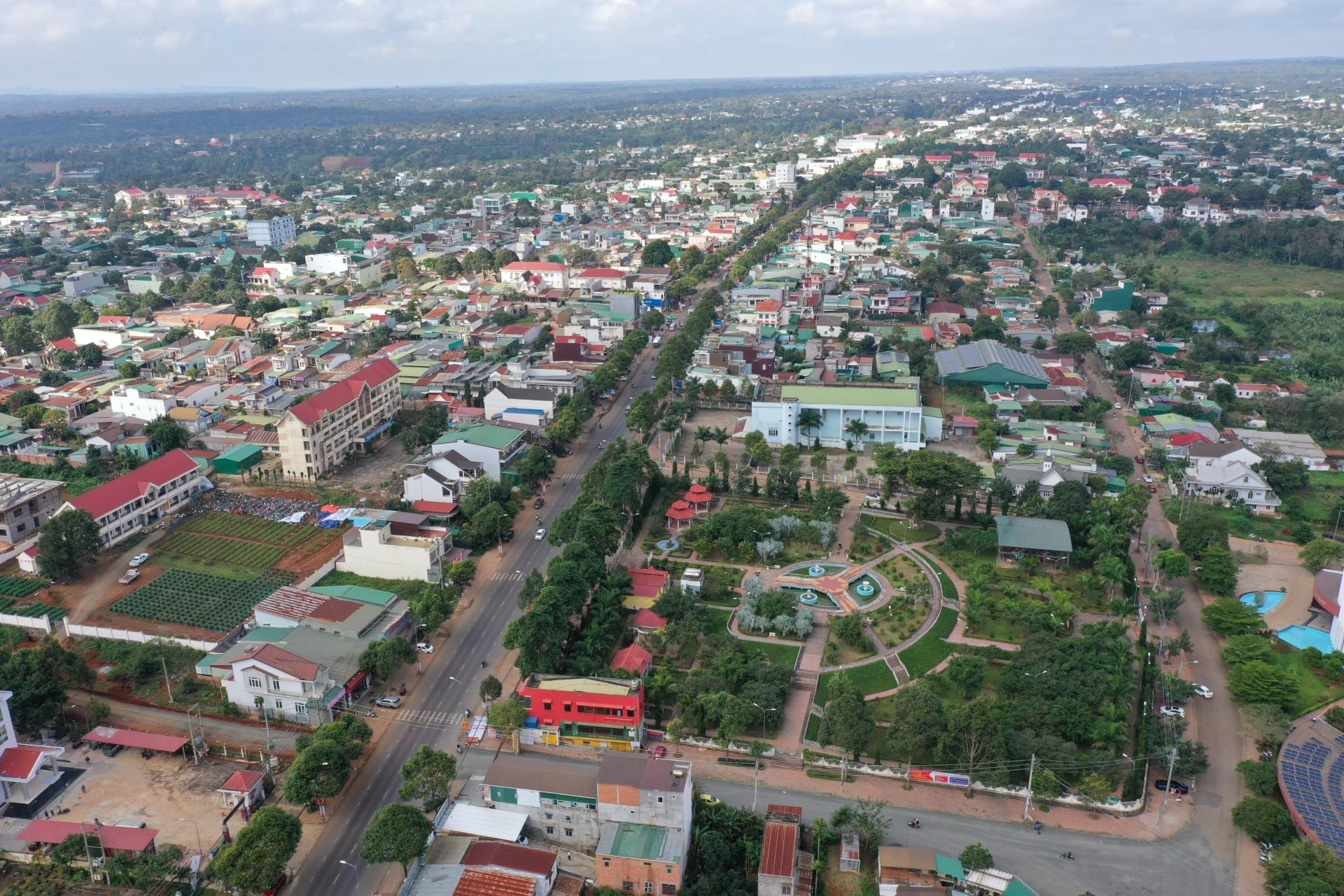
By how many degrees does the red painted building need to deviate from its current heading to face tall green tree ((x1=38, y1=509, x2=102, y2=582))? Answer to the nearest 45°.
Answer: approximately 135° to its right

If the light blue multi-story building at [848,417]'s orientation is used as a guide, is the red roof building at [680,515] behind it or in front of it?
in front

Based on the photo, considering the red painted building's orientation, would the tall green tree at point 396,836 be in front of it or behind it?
in front

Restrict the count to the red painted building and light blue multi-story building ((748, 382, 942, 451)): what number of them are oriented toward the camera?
2

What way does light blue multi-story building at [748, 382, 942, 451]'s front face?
toward the camera

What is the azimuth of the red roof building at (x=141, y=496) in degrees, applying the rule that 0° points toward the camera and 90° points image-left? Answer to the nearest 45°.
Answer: approximately 315°

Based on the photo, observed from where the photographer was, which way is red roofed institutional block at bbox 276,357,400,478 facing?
facing the viewer and to the right of the viewer

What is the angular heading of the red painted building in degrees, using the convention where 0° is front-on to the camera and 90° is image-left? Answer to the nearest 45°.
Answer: approximately 0°

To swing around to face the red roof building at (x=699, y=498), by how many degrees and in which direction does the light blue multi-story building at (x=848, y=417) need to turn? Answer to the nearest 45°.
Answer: approximately 45° to its right

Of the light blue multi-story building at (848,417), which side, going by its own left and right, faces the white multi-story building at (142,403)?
right

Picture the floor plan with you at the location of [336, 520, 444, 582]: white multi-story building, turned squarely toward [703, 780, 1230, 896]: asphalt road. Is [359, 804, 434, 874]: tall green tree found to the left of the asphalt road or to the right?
right

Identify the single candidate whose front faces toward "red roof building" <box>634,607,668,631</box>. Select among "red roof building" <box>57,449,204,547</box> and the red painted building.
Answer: "red roof building" <box>57,449,204,547</box>

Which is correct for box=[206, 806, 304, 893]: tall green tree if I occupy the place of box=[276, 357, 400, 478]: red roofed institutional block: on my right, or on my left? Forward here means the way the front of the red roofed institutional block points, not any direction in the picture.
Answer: on my right

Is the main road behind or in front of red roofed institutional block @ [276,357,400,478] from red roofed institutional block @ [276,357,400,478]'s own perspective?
in front
